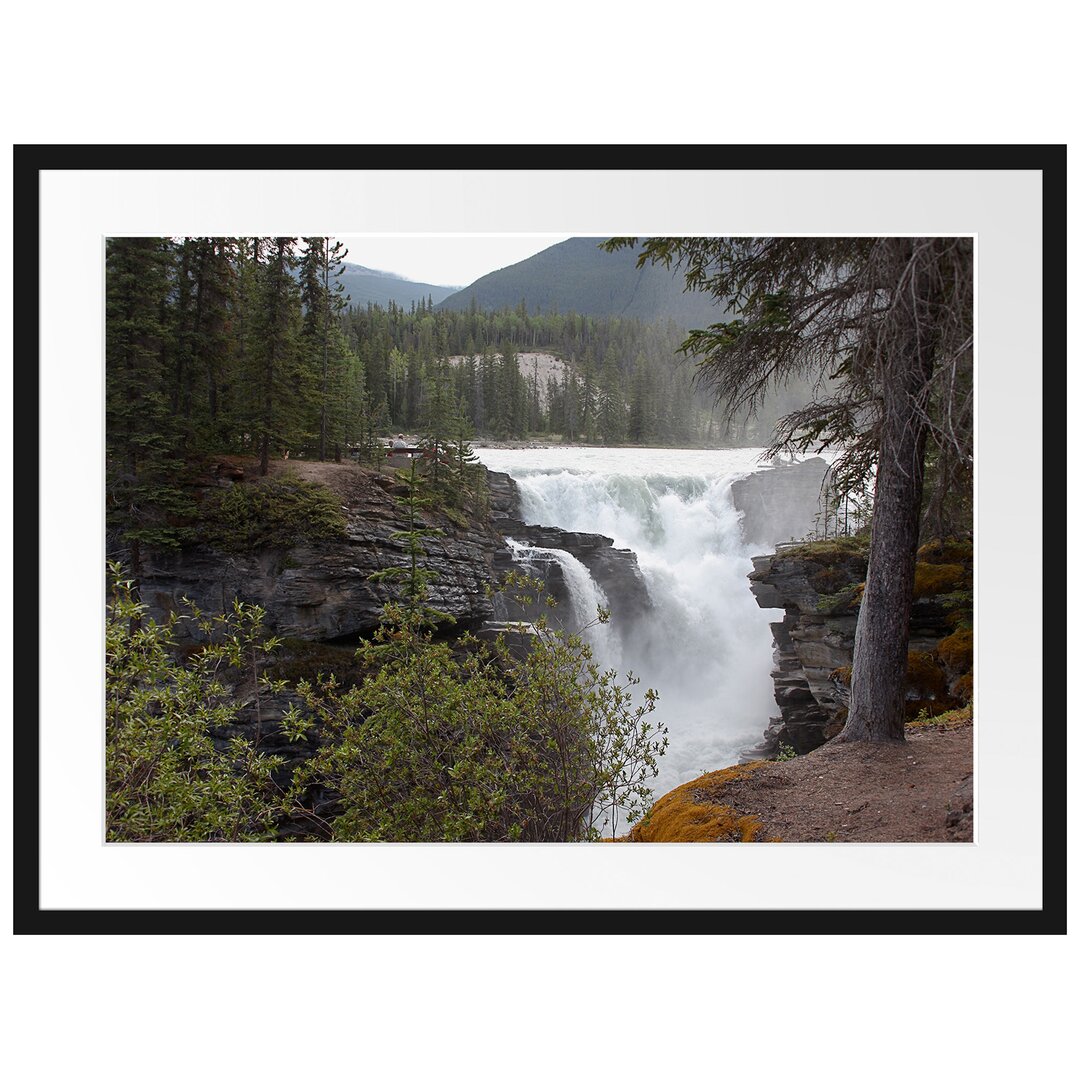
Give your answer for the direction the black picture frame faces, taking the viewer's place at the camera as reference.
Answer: facing the viewer
